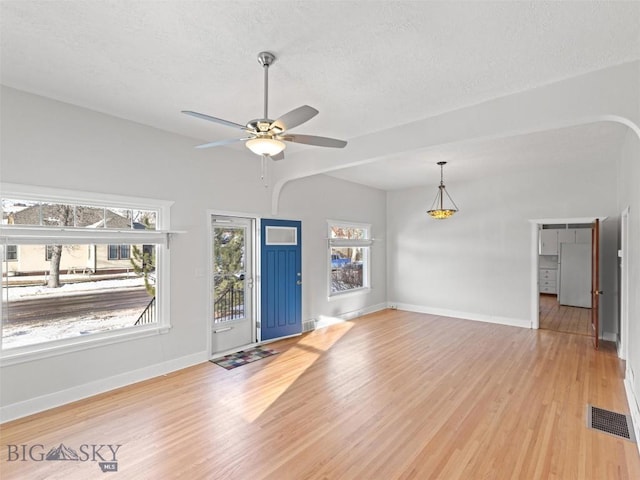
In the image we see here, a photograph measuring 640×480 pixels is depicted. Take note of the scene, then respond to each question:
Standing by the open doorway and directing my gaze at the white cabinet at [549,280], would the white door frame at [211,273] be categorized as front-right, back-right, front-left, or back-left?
back-left

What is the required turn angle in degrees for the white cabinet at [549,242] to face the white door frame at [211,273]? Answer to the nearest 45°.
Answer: approximately 45° to its right

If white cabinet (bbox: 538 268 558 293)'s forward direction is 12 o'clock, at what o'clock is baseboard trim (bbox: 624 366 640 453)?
The baseboard trim is roughly at 12 o'clock from the white cabinet.

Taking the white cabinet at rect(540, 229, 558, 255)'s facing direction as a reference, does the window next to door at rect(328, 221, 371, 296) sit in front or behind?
in front

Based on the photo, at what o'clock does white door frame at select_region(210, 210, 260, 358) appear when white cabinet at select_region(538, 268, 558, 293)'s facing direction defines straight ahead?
The white door frame is roughly at 1 o'clock from the white cabinet.

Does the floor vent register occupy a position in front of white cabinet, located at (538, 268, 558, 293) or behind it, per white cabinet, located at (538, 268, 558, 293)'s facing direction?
in front

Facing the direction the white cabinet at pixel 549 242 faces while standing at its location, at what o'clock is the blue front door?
The blue front door is roughly at 1 o'clock from the white cabinet.

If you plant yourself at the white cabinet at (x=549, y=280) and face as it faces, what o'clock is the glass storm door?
The glass storm door is roughly at 1 o'clock from the white cabinet.

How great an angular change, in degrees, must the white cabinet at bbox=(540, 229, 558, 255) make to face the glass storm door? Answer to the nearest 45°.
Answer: approximately 45° to its right

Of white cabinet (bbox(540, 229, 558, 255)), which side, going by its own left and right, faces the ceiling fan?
front

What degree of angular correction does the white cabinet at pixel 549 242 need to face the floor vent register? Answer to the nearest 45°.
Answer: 0° — it already faces it

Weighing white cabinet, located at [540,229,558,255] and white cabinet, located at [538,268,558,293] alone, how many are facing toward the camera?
2

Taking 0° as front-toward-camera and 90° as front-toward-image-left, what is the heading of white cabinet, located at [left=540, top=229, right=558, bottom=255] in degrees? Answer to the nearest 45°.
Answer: approximately 0°
